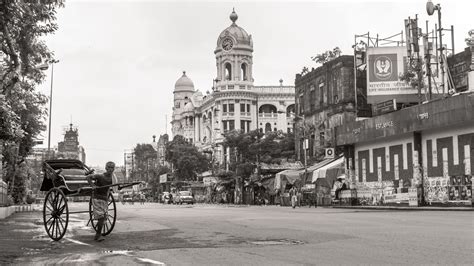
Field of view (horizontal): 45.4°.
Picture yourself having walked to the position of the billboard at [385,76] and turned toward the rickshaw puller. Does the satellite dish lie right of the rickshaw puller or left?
left

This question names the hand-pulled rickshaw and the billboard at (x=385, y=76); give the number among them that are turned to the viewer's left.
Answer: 0

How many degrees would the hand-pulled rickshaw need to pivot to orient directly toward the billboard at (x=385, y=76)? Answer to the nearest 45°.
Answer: approximately 90° to its left

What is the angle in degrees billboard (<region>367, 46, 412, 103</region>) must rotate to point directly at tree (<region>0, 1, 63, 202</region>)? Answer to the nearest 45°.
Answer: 0° — it already faces it

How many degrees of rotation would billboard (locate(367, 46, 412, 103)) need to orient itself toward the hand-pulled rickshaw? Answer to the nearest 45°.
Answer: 0° — it already faces it

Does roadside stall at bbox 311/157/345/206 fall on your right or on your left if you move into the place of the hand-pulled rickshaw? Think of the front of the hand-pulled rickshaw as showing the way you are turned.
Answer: on your left

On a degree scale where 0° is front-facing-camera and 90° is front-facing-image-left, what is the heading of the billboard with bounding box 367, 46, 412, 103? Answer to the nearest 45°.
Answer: approximately 0°

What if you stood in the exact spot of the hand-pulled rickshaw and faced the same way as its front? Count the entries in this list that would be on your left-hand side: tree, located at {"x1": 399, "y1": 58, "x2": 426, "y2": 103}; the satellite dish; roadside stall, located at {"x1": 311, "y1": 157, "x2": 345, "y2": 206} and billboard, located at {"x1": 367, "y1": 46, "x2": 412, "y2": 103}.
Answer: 4

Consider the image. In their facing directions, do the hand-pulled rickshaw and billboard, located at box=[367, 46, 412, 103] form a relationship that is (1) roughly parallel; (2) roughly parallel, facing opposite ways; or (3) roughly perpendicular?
roughly perpendicular

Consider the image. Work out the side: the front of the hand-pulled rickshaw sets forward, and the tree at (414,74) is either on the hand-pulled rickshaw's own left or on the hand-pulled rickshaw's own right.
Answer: on the hand-pulled rickshaw's own left

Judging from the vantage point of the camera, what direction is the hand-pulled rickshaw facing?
facing the viewer and to the right of the viewer
